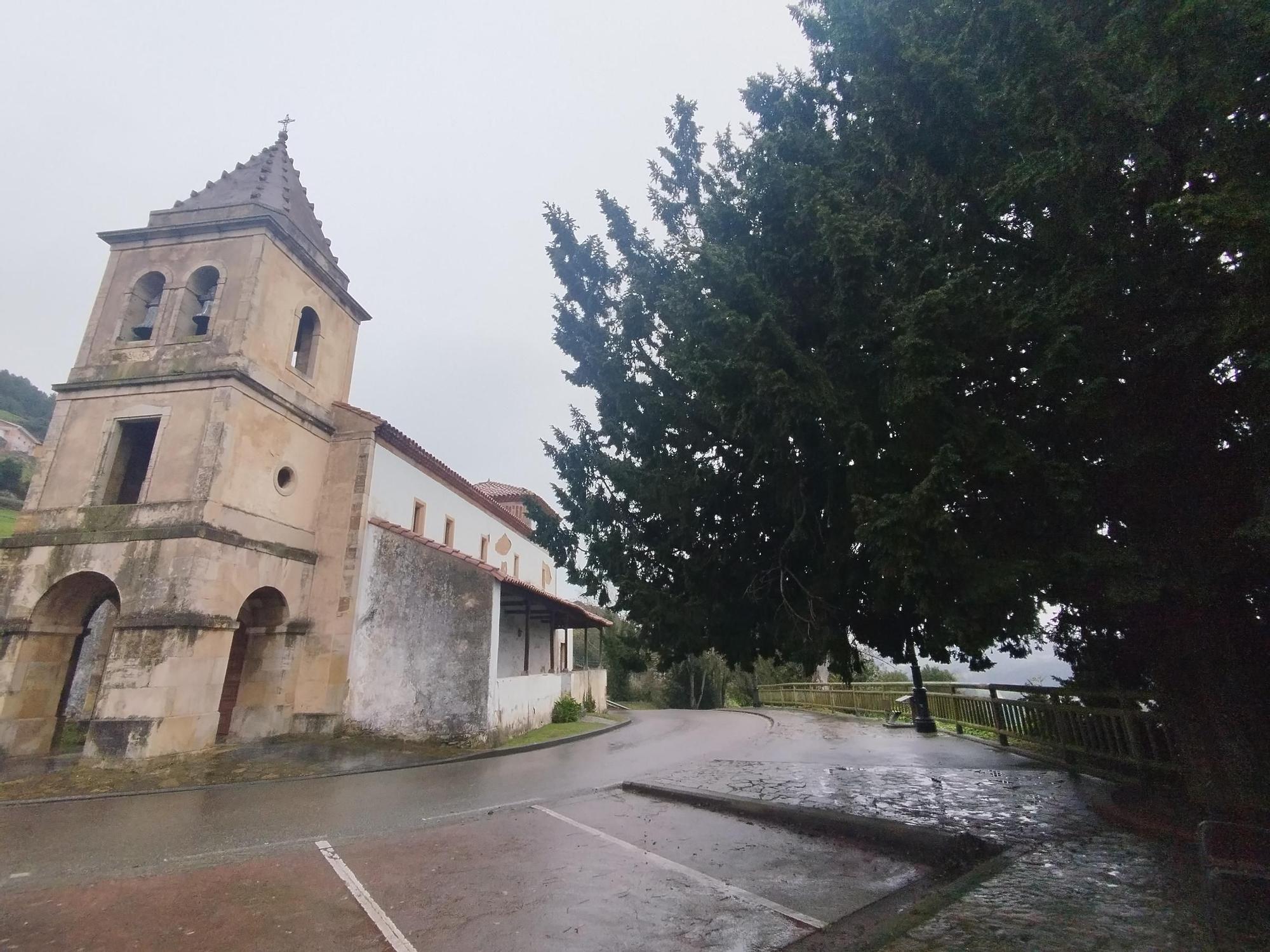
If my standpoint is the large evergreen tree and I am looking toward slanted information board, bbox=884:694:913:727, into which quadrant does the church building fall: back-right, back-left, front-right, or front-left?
front-left

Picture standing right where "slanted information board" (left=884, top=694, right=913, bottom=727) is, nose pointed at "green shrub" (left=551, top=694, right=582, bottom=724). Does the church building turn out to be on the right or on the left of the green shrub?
left

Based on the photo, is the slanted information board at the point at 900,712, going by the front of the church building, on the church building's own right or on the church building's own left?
on the church building's own left

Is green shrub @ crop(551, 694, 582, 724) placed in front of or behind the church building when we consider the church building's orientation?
behind

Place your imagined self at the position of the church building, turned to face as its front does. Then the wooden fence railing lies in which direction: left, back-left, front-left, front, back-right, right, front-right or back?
left

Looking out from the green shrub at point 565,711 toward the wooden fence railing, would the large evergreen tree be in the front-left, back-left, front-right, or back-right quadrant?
front-right

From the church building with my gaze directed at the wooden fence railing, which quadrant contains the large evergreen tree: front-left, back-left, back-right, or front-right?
front-right

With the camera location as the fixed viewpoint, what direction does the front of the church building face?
facing the viewer and to the left of the viewer
